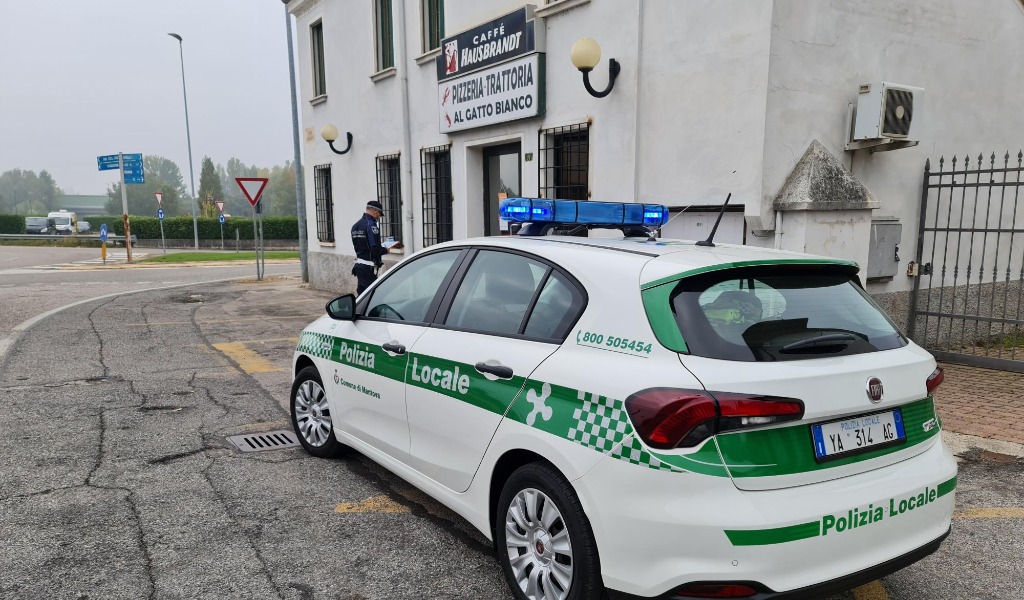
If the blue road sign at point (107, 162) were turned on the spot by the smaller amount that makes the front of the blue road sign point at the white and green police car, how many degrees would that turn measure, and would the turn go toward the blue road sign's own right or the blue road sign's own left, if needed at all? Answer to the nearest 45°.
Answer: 0° — it already faces it

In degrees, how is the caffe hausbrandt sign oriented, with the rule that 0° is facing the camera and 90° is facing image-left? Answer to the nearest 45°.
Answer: approximately 45°

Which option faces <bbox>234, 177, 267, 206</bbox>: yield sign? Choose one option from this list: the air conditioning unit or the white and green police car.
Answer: the white and green police car

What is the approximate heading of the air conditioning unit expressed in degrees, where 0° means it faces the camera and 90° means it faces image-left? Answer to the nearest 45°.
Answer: approximately 315°

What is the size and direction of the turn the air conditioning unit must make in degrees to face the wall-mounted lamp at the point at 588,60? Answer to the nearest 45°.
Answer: approximately 135° to its right

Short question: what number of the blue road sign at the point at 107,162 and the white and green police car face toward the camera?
1

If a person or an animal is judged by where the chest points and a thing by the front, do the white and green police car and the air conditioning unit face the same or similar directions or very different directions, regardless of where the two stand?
very different directions

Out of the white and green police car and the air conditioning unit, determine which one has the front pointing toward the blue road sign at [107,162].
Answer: the white and green police car

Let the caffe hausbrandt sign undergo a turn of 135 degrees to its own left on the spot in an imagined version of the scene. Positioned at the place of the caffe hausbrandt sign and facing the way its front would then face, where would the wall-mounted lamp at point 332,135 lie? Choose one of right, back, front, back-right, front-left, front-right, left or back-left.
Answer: back-left

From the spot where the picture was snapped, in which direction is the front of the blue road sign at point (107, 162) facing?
facing the viewer

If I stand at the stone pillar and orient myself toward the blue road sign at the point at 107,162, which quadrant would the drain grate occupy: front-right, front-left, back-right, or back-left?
front-left

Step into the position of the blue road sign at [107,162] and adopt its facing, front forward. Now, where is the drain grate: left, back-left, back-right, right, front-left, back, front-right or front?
front

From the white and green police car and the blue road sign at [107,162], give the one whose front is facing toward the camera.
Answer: the blue road sign

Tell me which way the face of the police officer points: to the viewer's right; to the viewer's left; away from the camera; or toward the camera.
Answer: to the viewer's right

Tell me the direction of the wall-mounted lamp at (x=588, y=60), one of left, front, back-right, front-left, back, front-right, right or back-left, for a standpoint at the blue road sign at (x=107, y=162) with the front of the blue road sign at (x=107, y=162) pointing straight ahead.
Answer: front

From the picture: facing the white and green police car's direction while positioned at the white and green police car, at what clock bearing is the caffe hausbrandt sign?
The caffe hausbrandt sign is roughly at 1 o'clock from the white and green police car.

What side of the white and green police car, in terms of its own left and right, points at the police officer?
front

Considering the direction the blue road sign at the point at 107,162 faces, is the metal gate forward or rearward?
forward

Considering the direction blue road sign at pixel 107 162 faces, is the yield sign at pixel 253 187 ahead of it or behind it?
ahead

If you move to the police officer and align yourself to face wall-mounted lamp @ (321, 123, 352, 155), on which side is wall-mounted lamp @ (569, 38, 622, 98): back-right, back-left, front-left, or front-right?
back-right
